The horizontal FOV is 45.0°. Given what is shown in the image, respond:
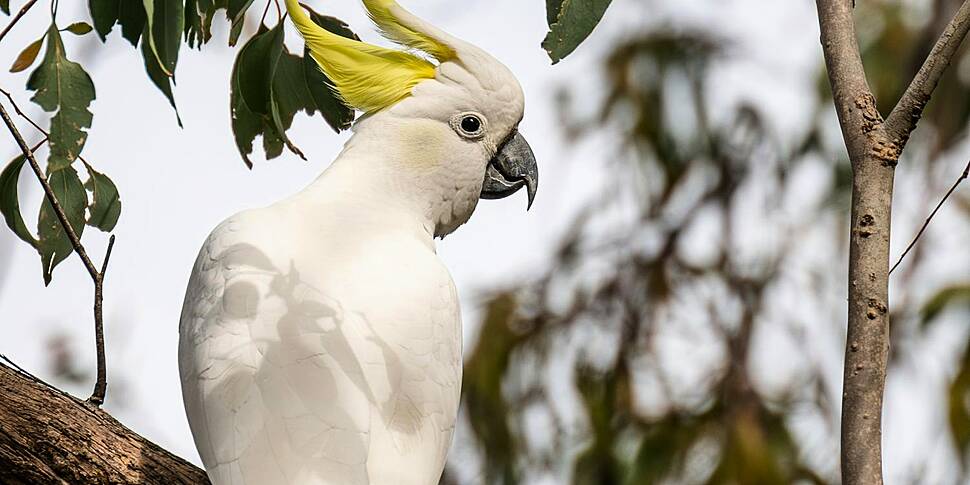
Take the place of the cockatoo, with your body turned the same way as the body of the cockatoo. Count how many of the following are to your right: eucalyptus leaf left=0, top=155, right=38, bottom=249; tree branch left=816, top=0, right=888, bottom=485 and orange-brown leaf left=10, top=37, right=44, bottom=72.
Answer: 1

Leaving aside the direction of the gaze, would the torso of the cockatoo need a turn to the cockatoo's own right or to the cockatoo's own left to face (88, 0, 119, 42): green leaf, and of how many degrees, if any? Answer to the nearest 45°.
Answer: approximately 135° to the cockatoo's own left

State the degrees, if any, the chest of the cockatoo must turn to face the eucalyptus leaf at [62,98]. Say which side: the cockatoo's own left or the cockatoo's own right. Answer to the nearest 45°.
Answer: approximately 135° to the cockatoo's own left

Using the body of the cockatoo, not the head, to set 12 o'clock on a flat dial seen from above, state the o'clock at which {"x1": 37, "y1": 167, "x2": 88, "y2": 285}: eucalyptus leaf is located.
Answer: The eucalyptus leaf is roughly at 8 o'clock from the cockatoo.

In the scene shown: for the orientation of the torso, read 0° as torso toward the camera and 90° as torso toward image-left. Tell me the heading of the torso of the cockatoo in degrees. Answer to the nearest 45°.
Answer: approximately 225°

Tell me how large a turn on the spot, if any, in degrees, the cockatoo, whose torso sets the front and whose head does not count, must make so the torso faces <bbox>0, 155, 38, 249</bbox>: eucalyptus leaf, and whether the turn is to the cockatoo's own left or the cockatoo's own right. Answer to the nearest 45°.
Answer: approximately 135° to the cockatoo's own left

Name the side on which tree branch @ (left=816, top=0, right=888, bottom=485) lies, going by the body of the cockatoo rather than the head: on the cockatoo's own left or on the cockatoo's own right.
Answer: on the cockatoo's own right
